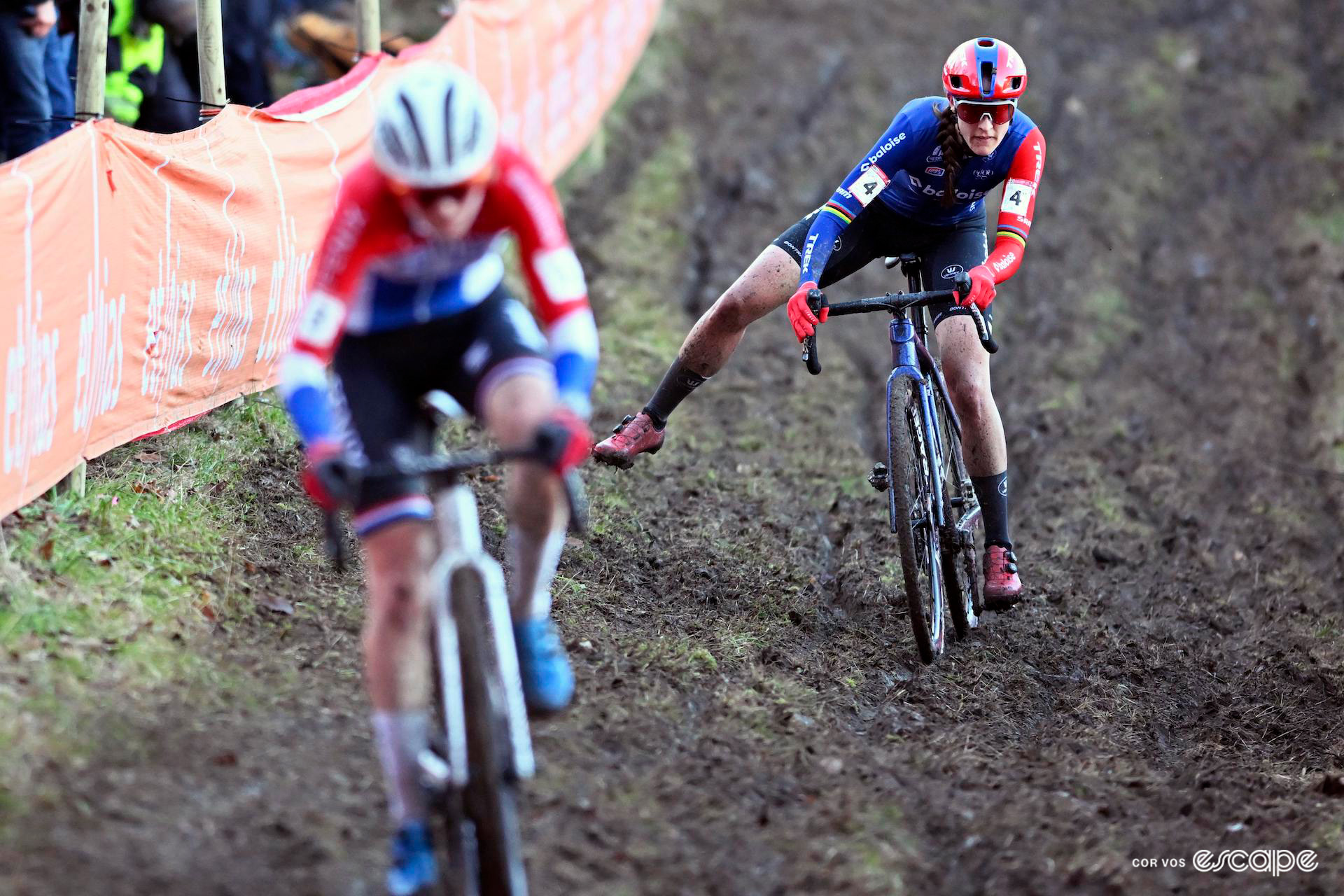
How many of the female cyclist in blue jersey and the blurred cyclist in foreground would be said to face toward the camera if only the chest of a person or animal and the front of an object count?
2

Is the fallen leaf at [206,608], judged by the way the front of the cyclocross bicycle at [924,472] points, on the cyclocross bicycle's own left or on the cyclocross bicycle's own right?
on the cyclocross bicycle's own right

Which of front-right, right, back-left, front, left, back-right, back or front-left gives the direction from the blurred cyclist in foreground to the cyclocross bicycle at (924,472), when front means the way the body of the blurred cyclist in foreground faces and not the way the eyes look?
back-left

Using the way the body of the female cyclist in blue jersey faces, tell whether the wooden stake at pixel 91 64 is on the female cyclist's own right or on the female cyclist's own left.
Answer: on the female cyclist's own right

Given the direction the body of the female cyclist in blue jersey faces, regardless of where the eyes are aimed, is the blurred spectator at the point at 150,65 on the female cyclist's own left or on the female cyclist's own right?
on the female cyclist's own right

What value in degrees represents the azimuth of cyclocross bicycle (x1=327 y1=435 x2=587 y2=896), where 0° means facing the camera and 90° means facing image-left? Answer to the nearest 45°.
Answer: approximately 0°

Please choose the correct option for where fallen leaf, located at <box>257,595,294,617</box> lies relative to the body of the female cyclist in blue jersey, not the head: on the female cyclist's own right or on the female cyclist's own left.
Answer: on the female cyclist's own right

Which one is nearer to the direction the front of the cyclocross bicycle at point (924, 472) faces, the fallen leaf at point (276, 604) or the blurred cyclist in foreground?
the blurred cyclist in foreground

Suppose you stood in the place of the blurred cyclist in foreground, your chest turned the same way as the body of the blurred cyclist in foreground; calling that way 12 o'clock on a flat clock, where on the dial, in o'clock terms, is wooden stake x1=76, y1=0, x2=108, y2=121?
The wooden stake is roughly at 5 o'clock from the blurred cyclist in foreground.
